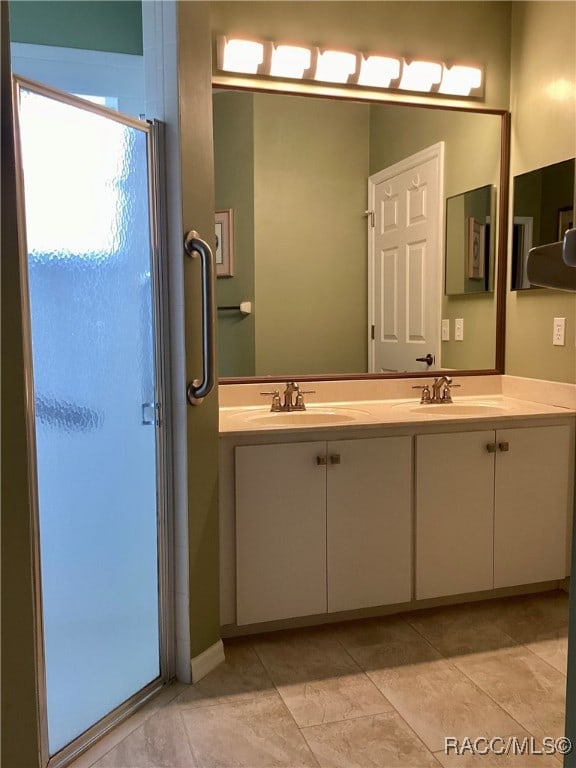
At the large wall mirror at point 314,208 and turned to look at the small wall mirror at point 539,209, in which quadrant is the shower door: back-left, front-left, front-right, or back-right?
back-right

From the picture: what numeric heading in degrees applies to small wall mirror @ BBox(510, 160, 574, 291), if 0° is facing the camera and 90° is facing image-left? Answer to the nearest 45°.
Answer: approximately 45°

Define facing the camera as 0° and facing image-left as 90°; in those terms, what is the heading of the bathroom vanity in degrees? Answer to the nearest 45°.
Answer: approximately 315°

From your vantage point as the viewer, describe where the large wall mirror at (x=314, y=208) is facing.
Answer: facing the viewer and to the right of the viewer

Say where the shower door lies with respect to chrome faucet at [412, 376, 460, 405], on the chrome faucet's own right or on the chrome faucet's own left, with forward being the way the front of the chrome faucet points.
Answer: on the chrome faucet's own right

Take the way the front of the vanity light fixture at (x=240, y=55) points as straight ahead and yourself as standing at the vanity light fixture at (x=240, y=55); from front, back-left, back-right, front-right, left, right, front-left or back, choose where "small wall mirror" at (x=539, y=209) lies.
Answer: front-left

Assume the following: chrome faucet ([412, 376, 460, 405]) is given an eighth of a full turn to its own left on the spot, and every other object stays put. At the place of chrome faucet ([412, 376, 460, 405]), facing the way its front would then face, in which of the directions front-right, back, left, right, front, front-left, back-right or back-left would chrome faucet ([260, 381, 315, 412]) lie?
back-right
